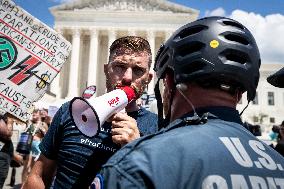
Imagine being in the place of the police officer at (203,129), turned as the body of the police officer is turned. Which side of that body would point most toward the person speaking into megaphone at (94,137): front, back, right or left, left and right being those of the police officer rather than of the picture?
front

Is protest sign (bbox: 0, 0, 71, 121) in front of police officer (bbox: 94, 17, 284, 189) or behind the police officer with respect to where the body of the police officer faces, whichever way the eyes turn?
in front

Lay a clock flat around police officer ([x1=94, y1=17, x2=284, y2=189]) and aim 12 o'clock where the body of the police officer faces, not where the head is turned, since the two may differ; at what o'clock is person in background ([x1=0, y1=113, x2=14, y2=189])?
The person in background is roughly at 12 o'clock from the police officer.

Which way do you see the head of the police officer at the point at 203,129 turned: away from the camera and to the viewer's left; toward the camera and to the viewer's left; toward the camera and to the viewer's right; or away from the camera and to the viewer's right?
away from the camera and to the viewer's left

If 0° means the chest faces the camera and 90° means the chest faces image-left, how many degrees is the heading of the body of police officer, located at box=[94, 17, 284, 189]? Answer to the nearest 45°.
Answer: approximately 135°
